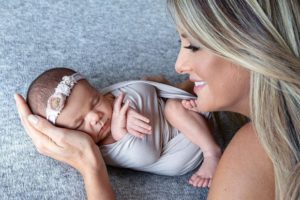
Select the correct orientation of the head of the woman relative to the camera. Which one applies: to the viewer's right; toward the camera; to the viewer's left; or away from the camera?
to the viewer's left

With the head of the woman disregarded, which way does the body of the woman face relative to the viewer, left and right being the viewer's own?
facing to the left of the viewer
